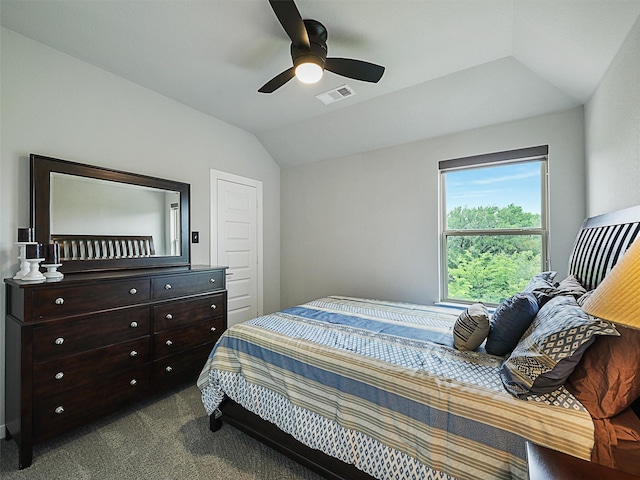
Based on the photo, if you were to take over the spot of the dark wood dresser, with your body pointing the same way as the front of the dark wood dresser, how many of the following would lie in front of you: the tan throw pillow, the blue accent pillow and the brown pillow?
3

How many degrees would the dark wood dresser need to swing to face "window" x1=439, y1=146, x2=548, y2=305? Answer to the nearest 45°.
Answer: approximately 45° to its left

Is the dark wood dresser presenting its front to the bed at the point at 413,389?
yes

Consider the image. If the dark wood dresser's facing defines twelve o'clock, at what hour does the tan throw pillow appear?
The tan throw pillow is roughly at 12 o'clock from the dark wood dresser.

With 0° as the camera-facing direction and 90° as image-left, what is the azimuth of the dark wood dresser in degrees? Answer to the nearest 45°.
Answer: approximately 315°

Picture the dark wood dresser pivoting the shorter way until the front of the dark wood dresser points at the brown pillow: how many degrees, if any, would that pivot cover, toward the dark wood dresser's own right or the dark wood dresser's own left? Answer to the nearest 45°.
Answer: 0° — it already faces it
